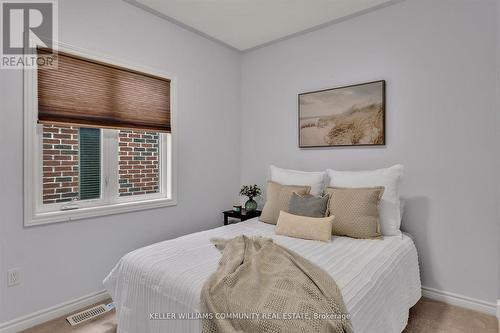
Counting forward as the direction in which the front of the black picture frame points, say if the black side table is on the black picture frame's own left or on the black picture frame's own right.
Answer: on the black picture frame's own right

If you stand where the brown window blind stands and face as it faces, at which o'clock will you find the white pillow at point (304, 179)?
The white pillow is roughly at 11 o'clock from the brown window blind.

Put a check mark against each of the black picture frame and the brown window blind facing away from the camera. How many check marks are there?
0

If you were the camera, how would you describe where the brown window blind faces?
facing the viewer and to the right of the viewer

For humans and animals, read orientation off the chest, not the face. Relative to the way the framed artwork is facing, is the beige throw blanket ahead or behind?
ahead

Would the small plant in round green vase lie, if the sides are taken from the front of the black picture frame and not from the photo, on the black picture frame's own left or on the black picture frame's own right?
on the black picture frame's own right

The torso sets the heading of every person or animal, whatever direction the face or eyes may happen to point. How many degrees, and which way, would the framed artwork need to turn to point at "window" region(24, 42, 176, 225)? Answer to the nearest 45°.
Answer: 0° — it already faces it

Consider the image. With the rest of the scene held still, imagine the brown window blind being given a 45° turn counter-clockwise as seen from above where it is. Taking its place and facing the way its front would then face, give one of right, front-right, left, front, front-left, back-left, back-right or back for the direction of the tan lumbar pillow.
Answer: front-right

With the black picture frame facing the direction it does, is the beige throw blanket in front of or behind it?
in front

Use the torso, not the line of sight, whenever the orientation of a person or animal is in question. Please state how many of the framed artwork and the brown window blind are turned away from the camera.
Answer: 0

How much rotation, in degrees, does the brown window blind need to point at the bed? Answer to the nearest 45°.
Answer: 0° — it already faces it

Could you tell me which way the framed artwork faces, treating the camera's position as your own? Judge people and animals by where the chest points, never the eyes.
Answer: facing the viewer and to the left of the viewer
